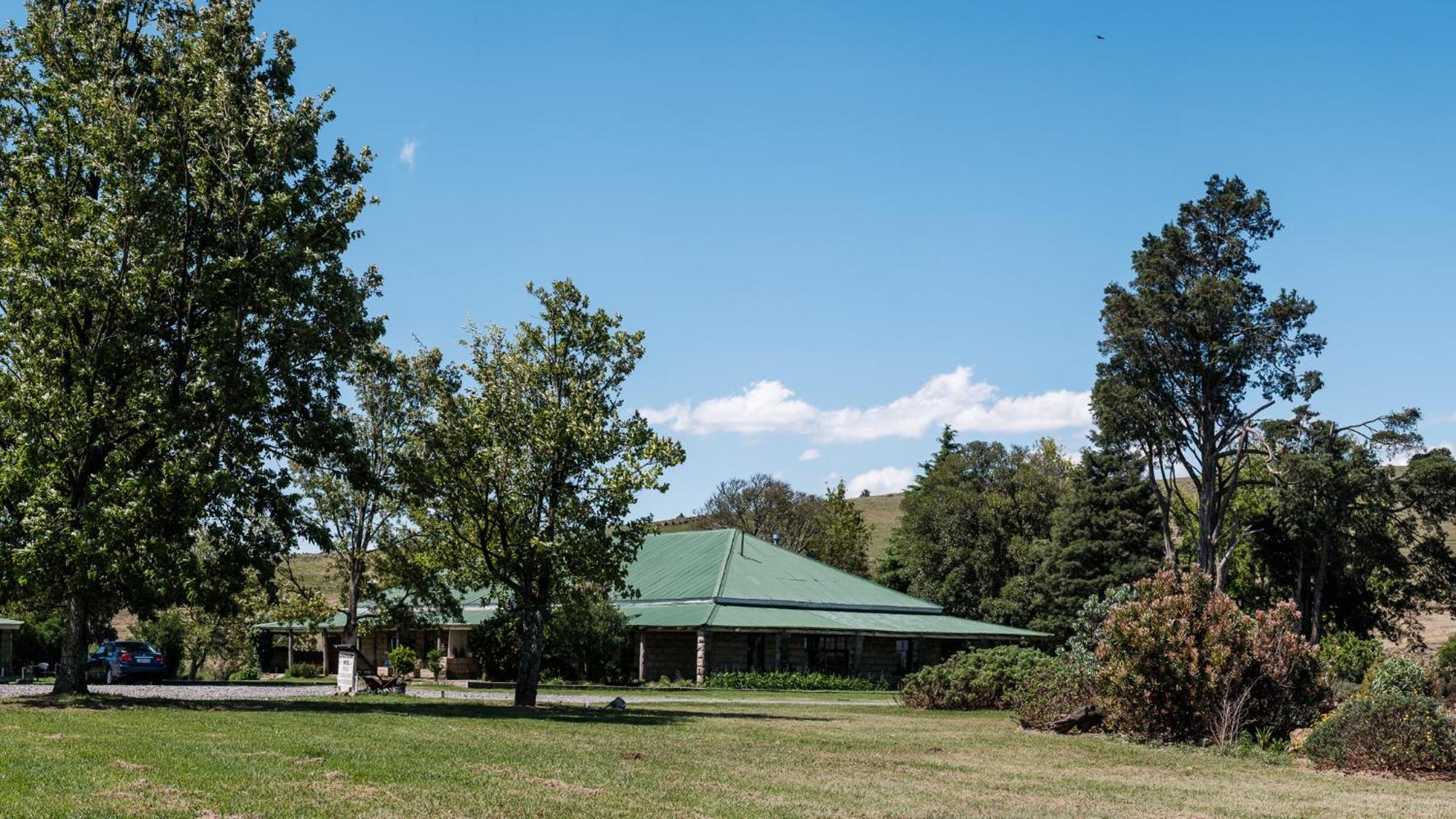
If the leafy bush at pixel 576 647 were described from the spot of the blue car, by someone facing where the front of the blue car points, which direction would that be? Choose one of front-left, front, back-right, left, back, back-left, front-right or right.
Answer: back-right

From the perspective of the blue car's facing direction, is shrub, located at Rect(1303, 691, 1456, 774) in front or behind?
behind

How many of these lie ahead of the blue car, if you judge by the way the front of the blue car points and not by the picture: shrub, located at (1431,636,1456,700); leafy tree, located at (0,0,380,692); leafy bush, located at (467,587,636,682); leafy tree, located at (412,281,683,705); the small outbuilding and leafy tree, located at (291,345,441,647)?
1

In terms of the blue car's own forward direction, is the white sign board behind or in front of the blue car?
behind

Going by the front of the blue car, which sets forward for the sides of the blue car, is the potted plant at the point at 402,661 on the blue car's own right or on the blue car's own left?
on the blue car's own right

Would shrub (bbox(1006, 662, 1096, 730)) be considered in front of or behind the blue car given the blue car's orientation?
behind

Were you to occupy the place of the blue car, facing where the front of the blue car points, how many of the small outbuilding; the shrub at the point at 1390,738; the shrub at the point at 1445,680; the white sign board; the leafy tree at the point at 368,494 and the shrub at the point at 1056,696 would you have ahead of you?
1

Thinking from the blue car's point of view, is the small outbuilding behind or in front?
in front

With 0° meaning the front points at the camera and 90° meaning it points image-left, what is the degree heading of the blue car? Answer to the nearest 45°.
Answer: approximately 135°
